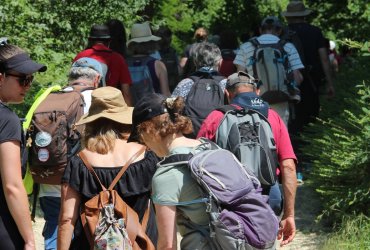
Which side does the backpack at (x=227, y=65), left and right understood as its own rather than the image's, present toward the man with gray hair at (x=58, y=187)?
front

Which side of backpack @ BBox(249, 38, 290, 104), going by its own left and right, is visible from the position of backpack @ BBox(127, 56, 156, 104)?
right

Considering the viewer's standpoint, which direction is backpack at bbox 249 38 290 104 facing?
facing the viewer

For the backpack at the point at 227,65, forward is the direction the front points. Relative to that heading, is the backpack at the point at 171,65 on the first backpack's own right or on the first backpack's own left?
on the first backpack's own right

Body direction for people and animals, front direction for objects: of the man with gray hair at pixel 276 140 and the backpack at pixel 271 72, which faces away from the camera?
the man with gray hair

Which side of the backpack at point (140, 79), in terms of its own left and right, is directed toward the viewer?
front

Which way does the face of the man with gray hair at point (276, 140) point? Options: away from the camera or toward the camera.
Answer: away from the camera

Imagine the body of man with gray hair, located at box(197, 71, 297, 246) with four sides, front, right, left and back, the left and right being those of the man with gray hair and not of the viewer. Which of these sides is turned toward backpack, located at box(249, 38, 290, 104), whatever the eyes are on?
front

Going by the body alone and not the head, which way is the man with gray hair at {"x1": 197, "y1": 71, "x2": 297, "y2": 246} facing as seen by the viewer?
away from the camera

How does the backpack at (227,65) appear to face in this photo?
toward the camera

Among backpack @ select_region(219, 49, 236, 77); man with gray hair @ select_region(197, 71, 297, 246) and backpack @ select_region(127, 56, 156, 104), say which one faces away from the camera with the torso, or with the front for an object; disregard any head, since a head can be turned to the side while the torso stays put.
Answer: the man with gray hair

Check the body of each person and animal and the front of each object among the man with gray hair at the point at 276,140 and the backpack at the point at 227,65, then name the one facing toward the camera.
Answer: the backpack

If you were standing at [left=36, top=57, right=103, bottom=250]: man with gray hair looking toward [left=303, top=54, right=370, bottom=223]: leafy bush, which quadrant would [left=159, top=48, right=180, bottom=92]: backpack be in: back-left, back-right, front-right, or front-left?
front-left
